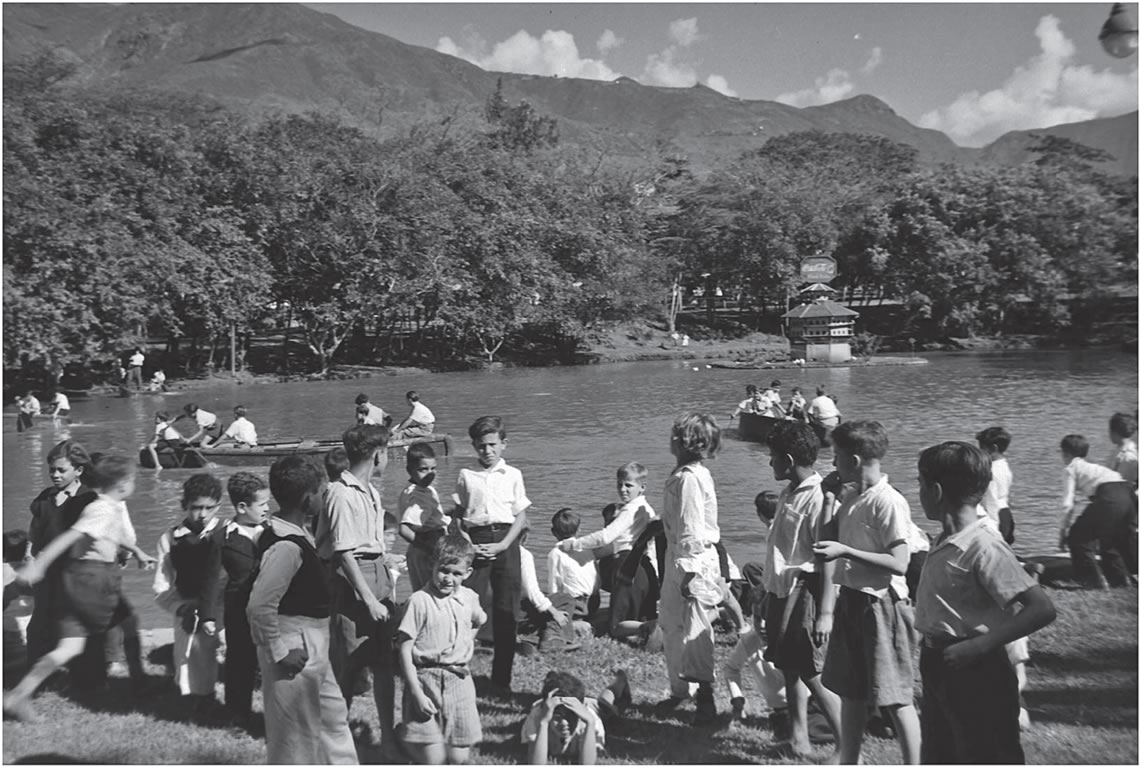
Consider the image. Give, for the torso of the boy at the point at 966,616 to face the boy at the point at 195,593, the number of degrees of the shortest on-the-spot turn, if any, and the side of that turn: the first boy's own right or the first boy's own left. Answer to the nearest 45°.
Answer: approximately 45° to the first boy's own right

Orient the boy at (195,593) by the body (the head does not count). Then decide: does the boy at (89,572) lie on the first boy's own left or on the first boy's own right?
on the first boy's own right

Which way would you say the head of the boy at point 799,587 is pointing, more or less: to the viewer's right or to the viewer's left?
to the viewer's left

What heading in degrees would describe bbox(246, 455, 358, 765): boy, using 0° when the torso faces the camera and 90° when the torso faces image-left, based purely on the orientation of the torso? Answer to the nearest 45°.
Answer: approximately 270°

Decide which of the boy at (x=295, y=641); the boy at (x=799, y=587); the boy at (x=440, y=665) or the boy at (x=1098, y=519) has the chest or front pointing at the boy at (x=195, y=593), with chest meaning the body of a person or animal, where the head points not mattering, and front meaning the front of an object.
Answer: the boy at (x=799, y=587)

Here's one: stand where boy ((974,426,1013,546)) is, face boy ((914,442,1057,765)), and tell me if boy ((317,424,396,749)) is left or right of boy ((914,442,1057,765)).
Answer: right

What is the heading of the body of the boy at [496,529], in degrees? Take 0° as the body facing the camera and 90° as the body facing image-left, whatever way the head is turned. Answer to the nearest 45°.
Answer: approximately 0°

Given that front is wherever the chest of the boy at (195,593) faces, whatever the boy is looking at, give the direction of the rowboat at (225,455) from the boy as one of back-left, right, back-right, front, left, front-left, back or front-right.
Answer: back-left

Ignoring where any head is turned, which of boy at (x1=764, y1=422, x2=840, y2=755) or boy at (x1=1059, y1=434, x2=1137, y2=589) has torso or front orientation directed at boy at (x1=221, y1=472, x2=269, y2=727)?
boy at (x1=764, y1=422, x2=840, y2=755)

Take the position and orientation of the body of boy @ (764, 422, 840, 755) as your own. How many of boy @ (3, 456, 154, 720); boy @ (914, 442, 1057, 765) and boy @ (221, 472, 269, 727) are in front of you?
2

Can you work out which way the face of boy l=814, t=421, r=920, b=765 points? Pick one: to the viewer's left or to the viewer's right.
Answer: to the viewer's left
